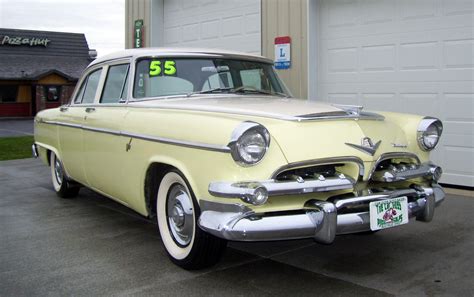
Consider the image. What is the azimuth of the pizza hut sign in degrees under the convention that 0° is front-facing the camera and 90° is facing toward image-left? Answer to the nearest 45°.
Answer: approximately 0°
